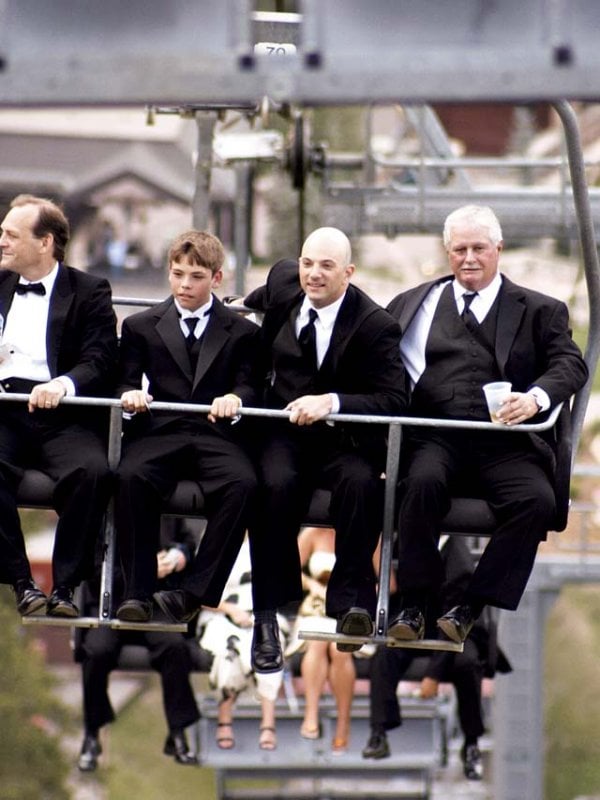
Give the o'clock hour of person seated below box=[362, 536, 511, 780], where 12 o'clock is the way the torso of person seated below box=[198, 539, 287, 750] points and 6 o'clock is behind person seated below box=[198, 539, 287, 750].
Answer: person seated below box=[362, 536, 511, 780] is roughly at 9 o'clock from person seated below box=[198, 539, 287, 750].

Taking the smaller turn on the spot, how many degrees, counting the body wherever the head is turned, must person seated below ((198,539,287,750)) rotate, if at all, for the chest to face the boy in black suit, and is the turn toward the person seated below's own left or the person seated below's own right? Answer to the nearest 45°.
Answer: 0° — they already face them

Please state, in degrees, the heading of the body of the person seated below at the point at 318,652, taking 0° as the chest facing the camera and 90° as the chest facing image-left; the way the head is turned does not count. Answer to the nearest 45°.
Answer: approximately 0°

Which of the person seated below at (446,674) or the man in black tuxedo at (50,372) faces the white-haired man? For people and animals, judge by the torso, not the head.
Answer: the person seated below

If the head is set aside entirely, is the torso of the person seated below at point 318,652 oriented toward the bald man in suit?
yes

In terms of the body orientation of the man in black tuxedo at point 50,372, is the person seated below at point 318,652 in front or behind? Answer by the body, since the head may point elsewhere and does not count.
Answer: behind

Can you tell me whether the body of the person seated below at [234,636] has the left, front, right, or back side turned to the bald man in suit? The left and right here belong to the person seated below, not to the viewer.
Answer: front

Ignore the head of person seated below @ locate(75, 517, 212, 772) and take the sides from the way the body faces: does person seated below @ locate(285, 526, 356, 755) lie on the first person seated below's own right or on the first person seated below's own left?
on the first person seated below's own left

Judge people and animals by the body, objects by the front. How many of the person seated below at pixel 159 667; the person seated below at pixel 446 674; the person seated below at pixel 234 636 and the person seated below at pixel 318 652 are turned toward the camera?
4

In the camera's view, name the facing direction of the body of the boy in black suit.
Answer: toward the camera

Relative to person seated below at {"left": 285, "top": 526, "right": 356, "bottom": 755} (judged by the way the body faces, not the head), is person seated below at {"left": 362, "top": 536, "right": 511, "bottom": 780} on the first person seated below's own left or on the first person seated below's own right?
on the first person seated below's own left

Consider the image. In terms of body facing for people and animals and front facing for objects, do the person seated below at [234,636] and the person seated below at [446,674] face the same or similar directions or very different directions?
same or similar directions

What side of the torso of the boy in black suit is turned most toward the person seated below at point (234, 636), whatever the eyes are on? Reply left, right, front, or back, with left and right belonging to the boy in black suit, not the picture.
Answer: back

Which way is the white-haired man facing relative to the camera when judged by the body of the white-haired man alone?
toward the camera

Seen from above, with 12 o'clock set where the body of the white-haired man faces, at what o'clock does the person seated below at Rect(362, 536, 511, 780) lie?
The person seated below is roughly at 6 o'clock from the white-haired man.

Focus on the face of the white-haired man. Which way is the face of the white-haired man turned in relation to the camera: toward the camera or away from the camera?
toward the camera

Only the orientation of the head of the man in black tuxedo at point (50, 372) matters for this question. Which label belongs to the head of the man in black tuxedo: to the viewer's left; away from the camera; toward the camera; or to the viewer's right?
to the viewer's left

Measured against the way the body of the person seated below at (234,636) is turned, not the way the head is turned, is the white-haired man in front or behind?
in front
